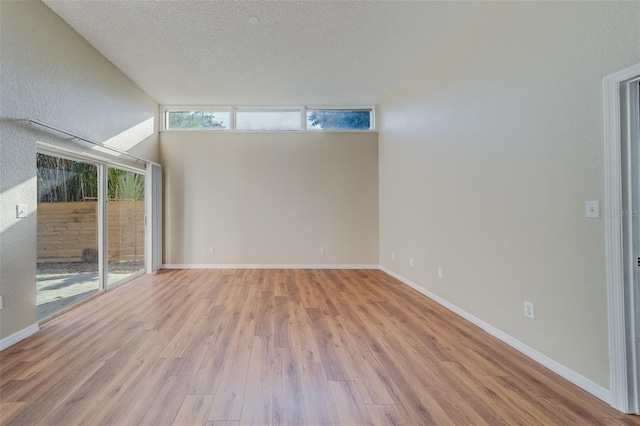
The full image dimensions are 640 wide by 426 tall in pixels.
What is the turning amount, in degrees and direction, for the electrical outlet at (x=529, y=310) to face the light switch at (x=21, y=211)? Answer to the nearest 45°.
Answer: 0° — it already faces it

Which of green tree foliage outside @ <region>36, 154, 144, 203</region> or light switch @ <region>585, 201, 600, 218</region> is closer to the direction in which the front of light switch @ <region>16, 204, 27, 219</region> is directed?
the light switch

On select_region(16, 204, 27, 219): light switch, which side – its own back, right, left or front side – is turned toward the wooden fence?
left

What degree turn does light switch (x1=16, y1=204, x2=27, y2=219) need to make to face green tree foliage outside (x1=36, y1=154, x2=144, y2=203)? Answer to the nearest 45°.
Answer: approximately 90° to its left

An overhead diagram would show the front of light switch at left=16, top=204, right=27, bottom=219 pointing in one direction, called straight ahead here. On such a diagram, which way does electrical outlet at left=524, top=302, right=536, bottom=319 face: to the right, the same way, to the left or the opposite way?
the opposite way

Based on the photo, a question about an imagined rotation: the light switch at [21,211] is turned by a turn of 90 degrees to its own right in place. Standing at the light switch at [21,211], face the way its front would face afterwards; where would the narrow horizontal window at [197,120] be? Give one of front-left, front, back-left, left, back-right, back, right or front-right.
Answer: back

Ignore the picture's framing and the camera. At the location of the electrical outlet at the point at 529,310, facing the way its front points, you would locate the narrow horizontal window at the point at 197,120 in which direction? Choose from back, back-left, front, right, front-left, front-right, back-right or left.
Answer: front-right

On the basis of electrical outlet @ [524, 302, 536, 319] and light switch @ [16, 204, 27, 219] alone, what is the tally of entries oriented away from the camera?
0

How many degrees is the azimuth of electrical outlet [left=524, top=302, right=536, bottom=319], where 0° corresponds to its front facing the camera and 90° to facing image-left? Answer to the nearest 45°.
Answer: approximately 45°

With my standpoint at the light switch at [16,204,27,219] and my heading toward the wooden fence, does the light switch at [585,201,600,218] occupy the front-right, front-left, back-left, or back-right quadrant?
back-right

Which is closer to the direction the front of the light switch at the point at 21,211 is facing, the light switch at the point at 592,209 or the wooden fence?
the light switch
